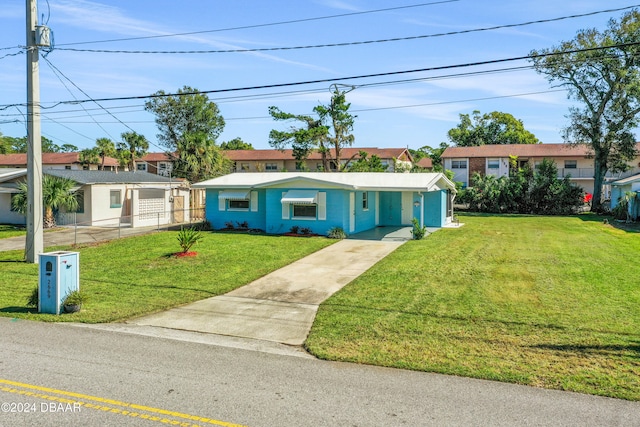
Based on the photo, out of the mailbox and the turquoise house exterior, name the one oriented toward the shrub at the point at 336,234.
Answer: the turquoise house exterior

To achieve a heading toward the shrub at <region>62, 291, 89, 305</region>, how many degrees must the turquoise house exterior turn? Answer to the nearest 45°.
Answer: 0° — it already faces it

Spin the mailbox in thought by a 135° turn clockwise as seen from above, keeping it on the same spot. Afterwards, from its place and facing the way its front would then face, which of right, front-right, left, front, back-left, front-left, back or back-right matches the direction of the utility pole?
front

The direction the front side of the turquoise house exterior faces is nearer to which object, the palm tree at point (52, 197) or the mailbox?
the mailbox

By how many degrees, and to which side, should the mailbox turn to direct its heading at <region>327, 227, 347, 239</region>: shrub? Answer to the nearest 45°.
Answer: approximately 180°

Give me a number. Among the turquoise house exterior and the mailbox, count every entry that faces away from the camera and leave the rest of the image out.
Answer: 0

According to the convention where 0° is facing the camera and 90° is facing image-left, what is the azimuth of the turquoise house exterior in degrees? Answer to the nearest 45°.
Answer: approximately 0°

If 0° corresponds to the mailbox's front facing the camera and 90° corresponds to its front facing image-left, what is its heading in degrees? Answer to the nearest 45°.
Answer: approximately 45°

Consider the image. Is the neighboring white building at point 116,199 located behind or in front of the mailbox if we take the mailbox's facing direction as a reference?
behind

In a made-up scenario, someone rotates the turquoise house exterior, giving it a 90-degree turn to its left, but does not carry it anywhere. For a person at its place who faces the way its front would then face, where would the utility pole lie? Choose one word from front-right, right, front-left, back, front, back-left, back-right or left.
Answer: back-right
